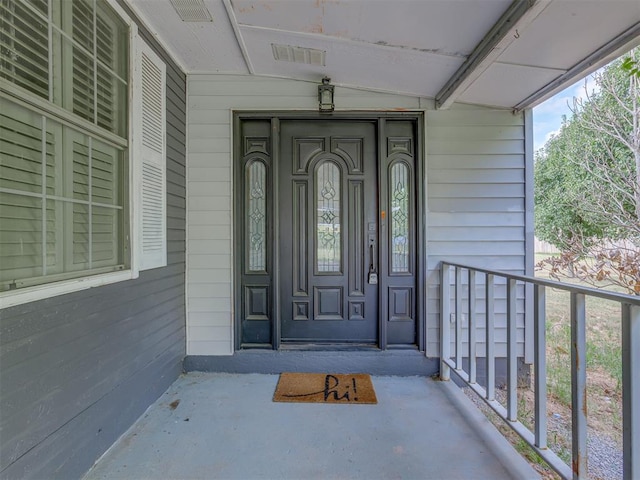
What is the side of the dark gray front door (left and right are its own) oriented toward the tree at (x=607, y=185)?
left

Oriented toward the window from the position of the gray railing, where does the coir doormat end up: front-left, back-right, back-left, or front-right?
front-right

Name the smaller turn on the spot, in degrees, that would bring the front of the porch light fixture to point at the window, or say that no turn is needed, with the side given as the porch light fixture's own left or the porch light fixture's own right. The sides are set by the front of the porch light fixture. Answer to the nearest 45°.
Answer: approximately 45° to the porch light fixture's own right

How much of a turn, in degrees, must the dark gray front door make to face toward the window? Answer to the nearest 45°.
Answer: approximately 45° to its right

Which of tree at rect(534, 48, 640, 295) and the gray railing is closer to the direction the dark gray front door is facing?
the gray railing

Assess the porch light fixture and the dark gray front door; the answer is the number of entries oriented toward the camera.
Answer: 2

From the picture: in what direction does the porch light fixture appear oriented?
toward the camera

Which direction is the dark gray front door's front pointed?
toward the camera

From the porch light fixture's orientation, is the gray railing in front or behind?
in front

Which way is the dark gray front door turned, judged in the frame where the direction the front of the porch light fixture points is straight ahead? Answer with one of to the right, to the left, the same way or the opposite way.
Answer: the same way
